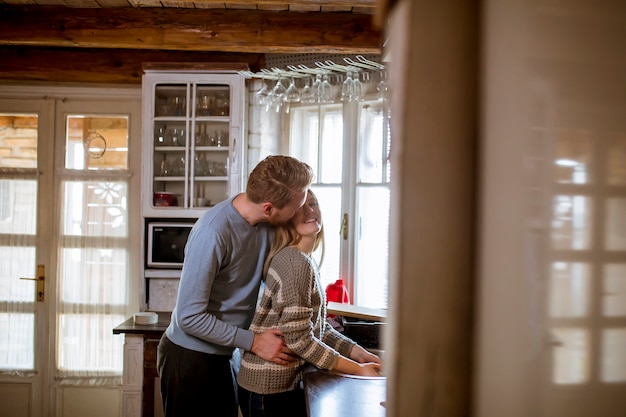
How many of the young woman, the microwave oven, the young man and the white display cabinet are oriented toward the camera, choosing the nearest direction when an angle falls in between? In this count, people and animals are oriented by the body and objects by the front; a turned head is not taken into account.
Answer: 2

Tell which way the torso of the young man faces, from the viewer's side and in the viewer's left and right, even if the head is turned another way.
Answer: facing to the right of the viewer

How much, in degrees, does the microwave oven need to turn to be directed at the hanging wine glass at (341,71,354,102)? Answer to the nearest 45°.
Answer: approximately 45° to its left

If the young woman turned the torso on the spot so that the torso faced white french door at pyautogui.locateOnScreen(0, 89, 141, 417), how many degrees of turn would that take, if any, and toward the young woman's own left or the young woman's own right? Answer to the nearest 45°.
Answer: approximately 135° to the young woman's own left

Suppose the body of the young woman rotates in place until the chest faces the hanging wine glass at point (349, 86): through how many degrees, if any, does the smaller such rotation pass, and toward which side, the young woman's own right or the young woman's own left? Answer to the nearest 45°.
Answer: approximately 90° to the young woman's own left

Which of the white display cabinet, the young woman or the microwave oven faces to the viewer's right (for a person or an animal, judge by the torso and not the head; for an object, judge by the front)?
the young woman

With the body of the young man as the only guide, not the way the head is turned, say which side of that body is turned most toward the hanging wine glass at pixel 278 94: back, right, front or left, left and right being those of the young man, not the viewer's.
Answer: left

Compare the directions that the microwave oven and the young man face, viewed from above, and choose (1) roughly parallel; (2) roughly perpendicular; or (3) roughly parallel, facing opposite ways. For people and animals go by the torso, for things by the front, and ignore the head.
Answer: roughly perpendicular

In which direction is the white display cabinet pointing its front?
toward the camera

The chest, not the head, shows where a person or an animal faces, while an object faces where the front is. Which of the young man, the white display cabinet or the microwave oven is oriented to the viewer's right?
the young man

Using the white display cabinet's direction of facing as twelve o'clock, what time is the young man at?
The young man is roughly at 12 o'clock from the white display cabinet.

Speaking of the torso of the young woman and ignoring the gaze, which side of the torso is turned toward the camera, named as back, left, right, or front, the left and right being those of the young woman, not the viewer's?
right

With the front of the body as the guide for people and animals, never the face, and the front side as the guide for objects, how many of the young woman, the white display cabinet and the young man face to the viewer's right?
2

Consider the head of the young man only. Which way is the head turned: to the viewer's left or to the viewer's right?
to the viewer's right

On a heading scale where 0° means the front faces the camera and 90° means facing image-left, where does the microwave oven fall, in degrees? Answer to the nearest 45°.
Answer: approximately 0°

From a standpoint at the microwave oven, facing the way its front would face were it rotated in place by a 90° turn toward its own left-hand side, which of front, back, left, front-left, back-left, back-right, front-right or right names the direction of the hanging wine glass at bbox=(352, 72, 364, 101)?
front-right
